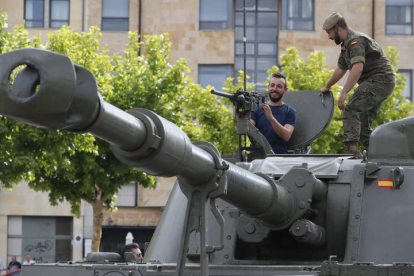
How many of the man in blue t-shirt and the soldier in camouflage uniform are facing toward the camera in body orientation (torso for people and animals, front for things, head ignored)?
1

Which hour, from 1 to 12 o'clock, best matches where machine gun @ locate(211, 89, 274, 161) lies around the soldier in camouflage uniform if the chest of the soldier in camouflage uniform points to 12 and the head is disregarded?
The machine gun is roughly at 11 o'clock from the soldier in camouflage uniform.

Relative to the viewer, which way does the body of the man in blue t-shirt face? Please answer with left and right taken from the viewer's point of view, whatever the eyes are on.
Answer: facing the viewer

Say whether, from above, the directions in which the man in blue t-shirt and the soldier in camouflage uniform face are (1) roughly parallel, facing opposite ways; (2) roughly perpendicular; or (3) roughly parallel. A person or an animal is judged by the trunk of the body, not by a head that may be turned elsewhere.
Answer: roughly perpendicular

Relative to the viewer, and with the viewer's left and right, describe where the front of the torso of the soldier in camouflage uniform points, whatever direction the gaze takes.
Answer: facing to the left of the viewer

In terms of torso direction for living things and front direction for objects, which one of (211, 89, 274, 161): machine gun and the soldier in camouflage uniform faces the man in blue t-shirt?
the soldier in camouflage uniform

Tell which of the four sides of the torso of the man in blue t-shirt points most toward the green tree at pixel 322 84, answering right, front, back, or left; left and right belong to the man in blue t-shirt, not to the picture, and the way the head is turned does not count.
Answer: back

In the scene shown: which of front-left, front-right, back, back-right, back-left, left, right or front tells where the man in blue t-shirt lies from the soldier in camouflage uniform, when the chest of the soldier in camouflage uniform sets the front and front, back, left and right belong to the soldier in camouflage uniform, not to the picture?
front

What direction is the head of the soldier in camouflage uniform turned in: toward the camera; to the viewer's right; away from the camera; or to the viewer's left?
to the viewer's left

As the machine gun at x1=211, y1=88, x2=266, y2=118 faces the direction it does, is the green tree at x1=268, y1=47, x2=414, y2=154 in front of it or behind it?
behind

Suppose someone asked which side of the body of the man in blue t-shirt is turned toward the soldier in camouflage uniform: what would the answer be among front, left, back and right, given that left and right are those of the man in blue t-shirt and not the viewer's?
left

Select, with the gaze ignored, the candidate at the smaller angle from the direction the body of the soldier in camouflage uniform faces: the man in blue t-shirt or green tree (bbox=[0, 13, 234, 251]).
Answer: the man in blue t-shirt

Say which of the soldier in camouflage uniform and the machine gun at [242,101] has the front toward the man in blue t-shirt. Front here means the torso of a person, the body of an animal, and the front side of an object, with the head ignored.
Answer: the soldier in camouflage uniform

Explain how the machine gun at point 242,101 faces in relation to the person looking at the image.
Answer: facing the viewer and to the left of the viewer
